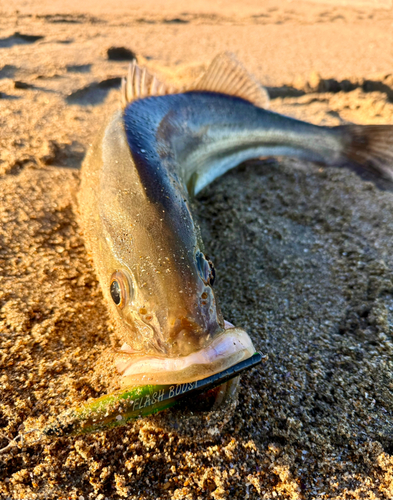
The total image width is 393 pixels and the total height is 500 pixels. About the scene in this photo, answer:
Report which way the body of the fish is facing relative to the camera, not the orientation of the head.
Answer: toward the camera
